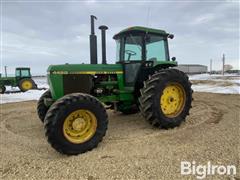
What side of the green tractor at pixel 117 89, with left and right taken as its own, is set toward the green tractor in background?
right

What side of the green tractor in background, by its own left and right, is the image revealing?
left

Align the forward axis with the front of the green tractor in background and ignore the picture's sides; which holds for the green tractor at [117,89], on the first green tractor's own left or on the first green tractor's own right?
on the first green tractor's own left

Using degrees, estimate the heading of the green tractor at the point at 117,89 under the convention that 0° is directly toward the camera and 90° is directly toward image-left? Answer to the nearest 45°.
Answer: approximately 45°
